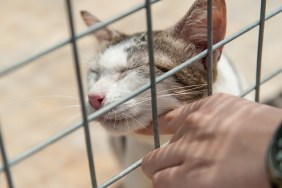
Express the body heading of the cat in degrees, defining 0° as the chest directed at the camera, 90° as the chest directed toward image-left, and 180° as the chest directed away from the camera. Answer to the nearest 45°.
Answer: approximately 45°
